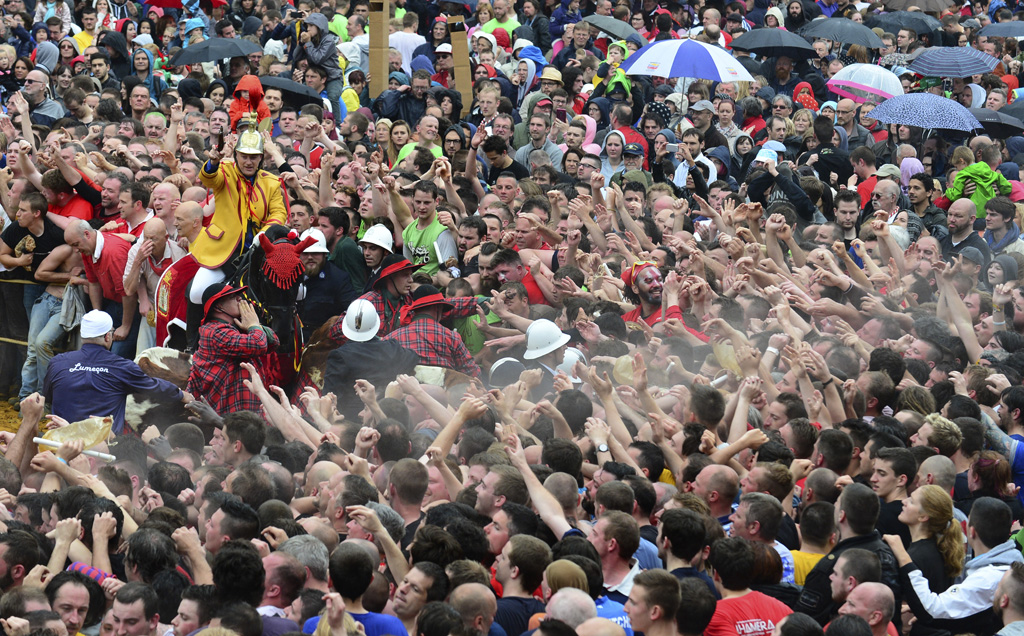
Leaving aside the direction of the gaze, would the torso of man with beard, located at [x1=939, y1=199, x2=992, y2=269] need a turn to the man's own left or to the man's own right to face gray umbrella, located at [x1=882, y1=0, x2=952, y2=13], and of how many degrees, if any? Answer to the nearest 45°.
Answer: approximately 135° to the man's own right

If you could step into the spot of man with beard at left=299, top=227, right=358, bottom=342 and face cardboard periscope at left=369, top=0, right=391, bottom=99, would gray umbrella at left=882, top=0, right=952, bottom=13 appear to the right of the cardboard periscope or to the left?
right

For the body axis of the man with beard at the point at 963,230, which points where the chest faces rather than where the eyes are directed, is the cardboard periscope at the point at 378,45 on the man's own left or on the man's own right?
on the man's own right

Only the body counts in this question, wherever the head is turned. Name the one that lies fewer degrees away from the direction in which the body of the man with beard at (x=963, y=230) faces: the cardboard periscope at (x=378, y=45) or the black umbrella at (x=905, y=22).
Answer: the cardboard periscope

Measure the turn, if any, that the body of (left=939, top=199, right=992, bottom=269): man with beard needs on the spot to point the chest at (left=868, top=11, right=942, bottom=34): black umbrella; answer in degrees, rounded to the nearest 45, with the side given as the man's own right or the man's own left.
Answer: approximately 135° to the man's own right

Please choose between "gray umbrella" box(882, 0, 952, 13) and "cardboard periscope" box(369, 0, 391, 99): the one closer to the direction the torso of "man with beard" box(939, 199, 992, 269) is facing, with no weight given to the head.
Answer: the cardboard periscope

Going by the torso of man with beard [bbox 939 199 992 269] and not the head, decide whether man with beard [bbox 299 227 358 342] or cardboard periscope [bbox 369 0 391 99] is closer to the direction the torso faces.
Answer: the man with beard

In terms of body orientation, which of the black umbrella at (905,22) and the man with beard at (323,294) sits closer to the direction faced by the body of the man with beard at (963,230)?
the man with beard

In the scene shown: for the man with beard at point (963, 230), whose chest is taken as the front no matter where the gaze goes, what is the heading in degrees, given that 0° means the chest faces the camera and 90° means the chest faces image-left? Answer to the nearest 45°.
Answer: approximately 45°
